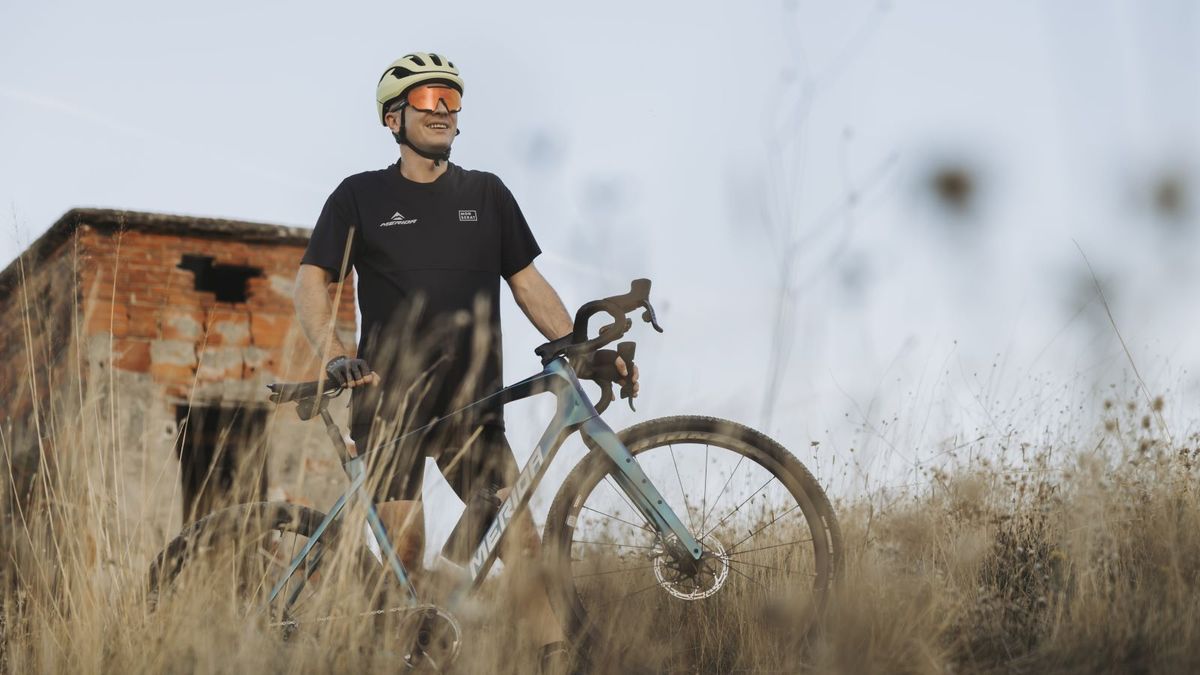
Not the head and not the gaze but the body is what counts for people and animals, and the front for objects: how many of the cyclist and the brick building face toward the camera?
2

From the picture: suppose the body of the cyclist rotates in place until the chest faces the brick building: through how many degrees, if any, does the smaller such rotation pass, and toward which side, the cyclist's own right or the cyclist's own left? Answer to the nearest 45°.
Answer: approximately 180°

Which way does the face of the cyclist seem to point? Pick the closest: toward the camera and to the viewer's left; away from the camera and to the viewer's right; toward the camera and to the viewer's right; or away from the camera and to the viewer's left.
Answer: toward the camera and to the viewer's right

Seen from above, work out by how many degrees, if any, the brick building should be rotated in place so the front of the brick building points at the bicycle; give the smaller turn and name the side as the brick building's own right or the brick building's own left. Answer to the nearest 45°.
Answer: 0° — it already faces it

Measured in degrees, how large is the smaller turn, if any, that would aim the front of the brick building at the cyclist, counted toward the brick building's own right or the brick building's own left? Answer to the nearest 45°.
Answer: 0° — it already faces them

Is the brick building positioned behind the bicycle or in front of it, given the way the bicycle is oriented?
behind

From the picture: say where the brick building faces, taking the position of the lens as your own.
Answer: facing the viewer

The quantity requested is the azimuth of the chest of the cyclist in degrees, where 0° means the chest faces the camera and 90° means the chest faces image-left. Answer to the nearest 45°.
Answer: approximately 0°

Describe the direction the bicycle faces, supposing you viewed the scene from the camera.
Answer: facing the viewer and to the right of the viewer
